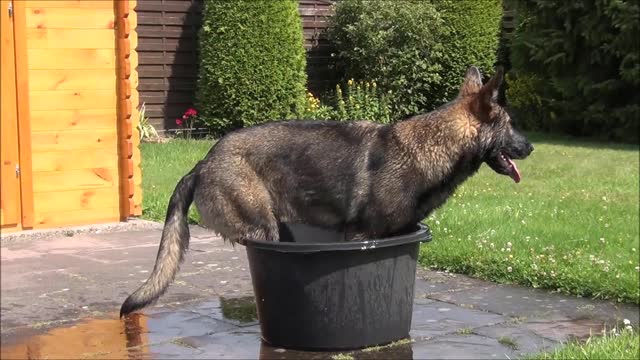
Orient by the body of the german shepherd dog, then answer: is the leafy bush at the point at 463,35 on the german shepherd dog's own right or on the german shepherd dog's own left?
on the german shepherd dog's own left

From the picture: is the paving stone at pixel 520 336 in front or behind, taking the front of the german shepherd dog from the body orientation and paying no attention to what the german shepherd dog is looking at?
in front

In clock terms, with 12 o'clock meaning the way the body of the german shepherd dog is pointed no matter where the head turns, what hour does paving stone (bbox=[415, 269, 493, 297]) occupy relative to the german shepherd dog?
The paving stone is roughly at 10 o'clock from the german shepherd dog.

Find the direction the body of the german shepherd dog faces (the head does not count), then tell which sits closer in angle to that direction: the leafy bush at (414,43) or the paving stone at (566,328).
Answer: the paving stone

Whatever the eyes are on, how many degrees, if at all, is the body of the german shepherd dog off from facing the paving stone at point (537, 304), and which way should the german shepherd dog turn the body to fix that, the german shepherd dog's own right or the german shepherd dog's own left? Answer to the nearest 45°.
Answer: approximately 45° to the german shepherd dog's own left

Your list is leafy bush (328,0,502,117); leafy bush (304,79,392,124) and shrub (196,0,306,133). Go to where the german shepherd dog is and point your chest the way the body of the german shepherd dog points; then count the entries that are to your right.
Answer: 0

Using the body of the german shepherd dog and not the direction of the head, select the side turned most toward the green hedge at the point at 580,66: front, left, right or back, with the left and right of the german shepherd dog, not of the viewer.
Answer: left

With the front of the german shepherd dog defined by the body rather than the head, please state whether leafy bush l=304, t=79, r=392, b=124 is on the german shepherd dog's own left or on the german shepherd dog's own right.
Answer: on the german shepherd dog's own left

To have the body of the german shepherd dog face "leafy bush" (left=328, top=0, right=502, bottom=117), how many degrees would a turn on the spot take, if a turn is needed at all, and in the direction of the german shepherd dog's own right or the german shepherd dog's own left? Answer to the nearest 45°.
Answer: approximately 90° to the german shepherd dog's own left

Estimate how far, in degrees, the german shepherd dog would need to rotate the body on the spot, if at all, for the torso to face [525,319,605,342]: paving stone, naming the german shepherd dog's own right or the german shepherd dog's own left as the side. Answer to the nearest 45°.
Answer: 0° — it already faces it

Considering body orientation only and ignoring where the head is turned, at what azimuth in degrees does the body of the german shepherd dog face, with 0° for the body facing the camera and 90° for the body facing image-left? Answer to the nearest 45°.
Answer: approximately 270°

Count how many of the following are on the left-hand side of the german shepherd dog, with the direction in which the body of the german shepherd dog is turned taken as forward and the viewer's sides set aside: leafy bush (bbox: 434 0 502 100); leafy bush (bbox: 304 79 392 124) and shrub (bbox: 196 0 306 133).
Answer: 3

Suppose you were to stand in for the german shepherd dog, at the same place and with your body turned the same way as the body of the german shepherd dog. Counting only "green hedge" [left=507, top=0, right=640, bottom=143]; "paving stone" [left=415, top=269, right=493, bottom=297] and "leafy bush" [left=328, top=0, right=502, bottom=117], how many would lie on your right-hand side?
0
